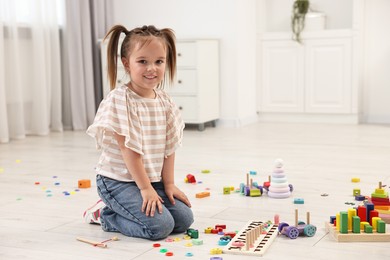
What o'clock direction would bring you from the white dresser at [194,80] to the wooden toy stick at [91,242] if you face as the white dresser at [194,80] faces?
The wooden toy stick is roughly at 11 o'clock from the white dresser.

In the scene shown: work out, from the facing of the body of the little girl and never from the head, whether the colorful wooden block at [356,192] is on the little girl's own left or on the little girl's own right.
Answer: on the little girl's own left

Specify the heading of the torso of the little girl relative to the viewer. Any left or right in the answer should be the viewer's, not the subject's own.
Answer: facing the viewer and to the right of the viewer

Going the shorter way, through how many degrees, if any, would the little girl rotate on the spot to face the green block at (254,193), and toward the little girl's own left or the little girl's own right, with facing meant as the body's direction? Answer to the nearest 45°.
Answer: approximately 90° to the little girl's own left

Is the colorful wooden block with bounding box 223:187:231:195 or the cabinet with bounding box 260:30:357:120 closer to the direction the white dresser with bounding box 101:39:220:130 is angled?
the colorful wooden block

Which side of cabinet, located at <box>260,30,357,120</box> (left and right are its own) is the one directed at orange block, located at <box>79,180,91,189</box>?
front

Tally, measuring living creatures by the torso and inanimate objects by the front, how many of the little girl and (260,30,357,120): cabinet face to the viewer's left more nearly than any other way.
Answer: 0

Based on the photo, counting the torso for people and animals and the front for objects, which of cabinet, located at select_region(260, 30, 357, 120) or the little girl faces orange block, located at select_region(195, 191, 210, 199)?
the cabinet

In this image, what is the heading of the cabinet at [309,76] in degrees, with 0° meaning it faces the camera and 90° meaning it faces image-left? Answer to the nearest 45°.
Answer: approximately 0°

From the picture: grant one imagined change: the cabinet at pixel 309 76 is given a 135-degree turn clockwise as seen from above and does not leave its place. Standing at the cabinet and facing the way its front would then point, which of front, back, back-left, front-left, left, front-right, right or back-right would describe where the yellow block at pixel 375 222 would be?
back-left

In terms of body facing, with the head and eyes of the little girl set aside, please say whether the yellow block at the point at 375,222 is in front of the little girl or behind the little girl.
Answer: in front

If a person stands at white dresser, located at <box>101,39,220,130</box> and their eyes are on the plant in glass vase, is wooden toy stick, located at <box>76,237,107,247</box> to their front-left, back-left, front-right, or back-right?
back-right

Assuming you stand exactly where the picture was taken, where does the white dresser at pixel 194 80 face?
facing the viewer and to the left of the viewer
